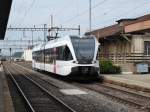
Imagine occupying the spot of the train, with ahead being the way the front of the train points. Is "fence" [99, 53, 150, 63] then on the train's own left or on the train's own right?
on the train's own left

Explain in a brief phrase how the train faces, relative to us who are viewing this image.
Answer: facing the viewer and to the right of the viewer

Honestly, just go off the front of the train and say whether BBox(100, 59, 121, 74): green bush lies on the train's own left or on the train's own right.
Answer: on the train's own left

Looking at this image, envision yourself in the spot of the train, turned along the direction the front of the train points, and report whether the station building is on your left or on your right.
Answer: on your left
